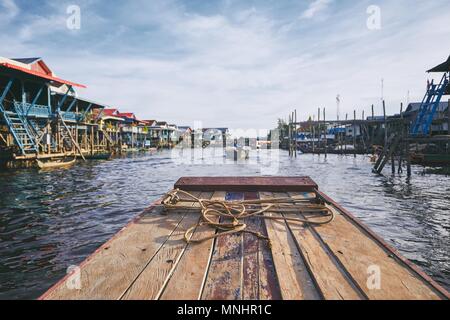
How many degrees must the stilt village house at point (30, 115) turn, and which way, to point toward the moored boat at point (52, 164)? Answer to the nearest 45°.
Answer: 0° — it already faces it

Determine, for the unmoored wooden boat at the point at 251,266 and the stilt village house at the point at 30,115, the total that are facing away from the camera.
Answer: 1

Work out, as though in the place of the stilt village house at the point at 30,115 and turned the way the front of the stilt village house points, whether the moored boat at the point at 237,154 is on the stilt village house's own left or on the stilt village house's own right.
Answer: on the stilt village house's own left

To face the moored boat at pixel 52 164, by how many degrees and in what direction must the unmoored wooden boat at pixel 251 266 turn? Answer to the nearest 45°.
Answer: approximately 45° to its left

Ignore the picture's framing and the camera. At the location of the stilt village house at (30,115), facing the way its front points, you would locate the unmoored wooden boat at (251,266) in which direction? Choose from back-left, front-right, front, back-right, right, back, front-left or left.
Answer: front-right

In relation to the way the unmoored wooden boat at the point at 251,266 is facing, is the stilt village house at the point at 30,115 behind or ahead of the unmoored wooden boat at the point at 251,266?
ahead

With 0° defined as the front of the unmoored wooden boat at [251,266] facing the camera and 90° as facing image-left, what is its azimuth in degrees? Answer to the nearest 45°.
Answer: approximately 180°

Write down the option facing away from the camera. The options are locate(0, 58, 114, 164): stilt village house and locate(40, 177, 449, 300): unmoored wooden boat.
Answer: the unmoored wooden boat

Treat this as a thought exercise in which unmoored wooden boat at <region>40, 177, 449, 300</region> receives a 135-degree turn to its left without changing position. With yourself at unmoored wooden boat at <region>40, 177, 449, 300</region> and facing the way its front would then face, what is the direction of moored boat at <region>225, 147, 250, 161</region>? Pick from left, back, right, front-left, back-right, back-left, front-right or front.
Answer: back-right

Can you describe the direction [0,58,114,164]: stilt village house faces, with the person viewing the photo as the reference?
facing the viewer and to the right of the viewer

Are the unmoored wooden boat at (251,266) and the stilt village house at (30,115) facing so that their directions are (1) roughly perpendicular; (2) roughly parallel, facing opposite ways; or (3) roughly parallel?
roughly perpendicular
